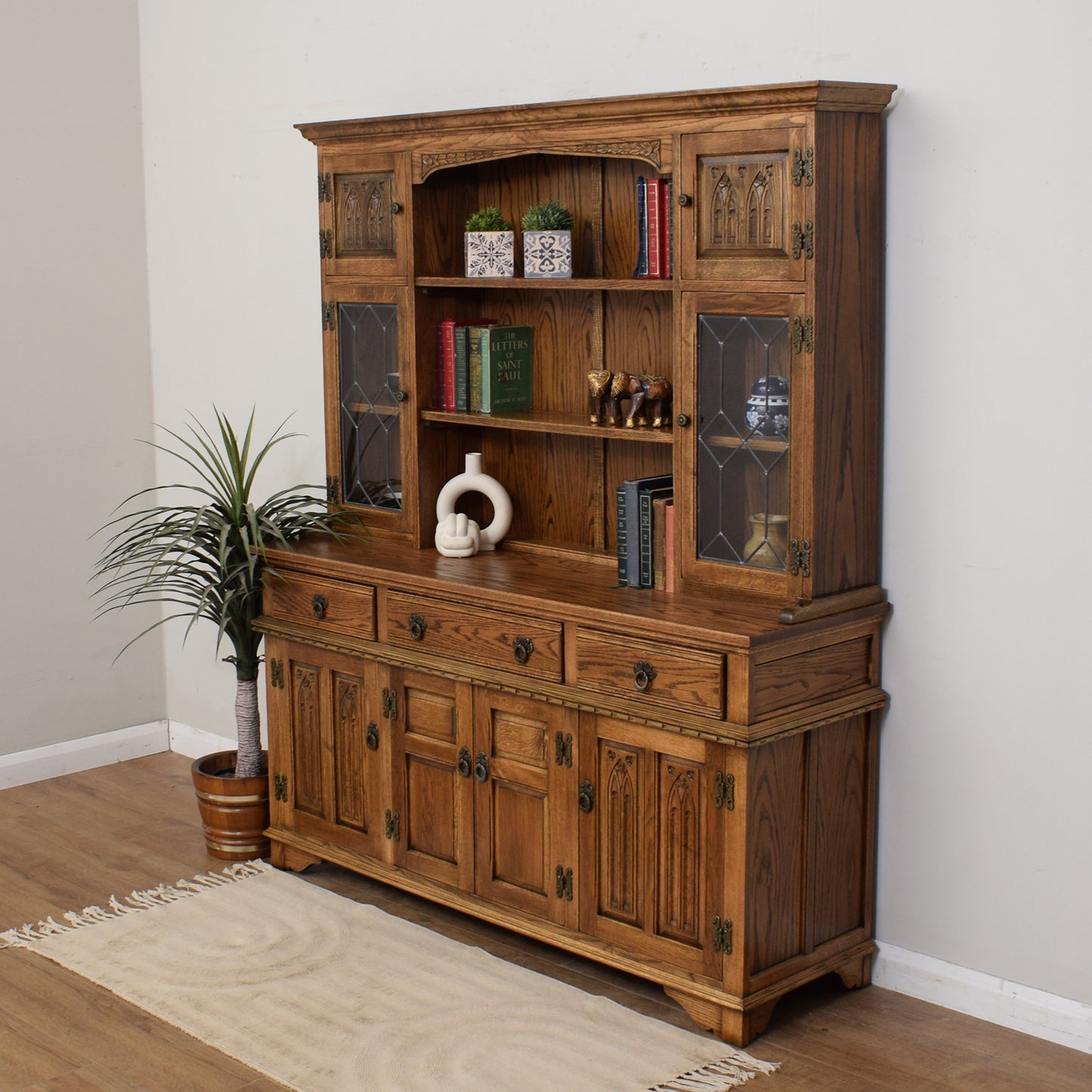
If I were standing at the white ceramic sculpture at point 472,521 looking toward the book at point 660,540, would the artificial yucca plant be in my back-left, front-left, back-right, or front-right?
back-right

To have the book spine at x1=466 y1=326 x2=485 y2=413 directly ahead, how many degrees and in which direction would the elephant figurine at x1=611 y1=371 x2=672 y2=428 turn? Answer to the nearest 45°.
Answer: approximately 45° to its right

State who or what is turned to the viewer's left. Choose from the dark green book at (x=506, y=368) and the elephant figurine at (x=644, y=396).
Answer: the elephant figurine

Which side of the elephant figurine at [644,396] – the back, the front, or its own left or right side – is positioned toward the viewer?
left
